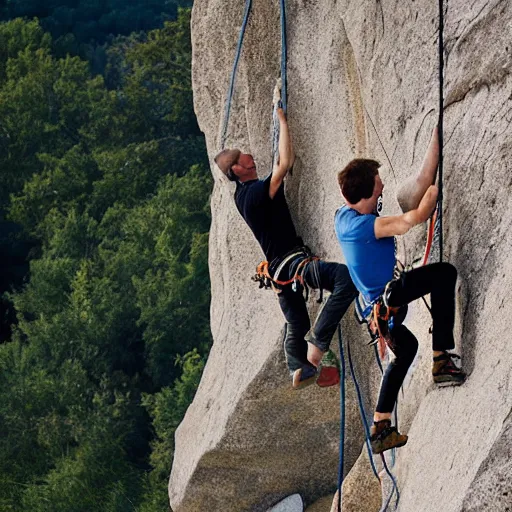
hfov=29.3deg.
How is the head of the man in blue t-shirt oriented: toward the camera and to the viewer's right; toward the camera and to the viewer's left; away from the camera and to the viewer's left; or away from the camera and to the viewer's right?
away from the camera and to the viewer's right

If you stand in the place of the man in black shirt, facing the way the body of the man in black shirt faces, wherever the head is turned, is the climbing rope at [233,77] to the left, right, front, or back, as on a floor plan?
left

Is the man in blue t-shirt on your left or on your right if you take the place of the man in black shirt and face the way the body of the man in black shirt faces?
on your right

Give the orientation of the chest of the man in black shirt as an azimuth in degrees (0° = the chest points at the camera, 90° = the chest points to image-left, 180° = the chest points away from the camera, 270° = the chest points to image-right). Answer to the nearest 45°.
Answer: approximately 270°
